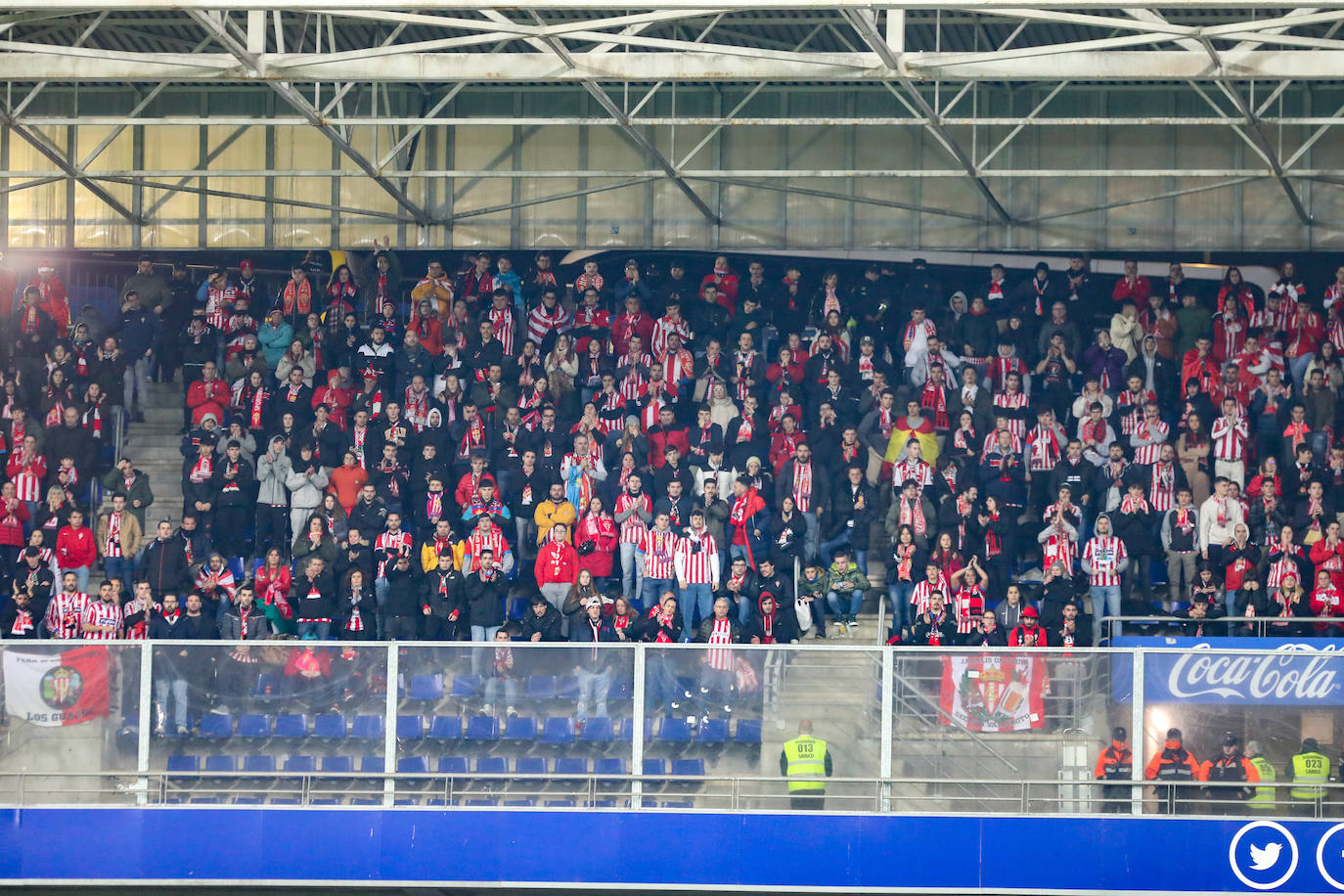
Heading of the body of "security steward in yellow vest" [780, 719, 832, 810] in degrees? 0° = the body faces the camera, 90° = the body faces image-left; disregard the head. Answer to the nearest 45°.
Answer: approximately 180°

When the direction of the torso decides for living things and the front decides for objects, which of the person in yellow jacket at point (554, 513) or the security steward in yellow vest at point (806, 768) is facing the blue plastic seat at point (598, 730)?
the person in yellow jacket

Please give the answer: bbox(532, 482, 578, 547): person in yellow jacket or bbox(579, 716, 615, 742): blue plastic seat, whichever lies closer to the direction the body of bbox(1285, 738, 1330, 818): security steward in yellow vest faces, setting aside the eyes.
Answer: the person in yellow jacket

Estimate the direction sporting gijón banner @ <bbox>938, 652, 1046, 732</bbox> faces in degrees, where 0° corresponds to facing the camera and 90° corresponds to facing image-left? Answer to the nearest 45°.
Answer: approximately 0°

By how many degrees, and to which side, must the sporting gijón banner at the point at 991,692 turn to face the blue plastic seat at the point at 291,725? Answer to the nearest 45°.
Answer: approximately 90° to its right

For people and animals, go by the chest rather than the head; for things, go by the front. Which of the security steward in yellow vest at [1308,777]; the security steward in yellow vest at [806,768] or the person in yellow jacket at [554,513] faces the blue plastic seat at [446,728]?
the person in yellow jacket

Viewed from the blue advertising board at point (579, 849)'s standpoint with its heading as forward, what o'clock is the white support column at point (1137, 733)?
The white support column is roughly at 9 o'clock from the blue advertising board.

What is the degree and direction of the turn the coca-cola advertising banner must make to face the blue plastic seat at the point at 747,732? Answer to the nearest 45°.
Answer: approximately 90° to its right

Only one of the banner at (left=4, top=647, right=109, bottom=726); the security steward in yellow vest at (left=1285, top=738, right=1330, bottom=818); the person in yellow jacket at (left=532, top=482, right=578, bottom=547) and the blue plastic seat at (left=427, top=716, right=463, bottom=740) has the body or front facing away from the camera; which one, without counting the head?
the security steward in yellow vest
